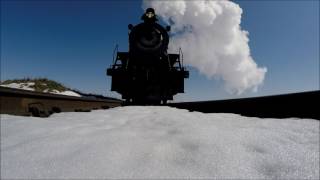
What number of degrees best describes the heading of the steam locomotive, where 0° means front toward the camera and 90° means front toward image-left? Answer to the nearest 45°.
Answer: approximately 0°
